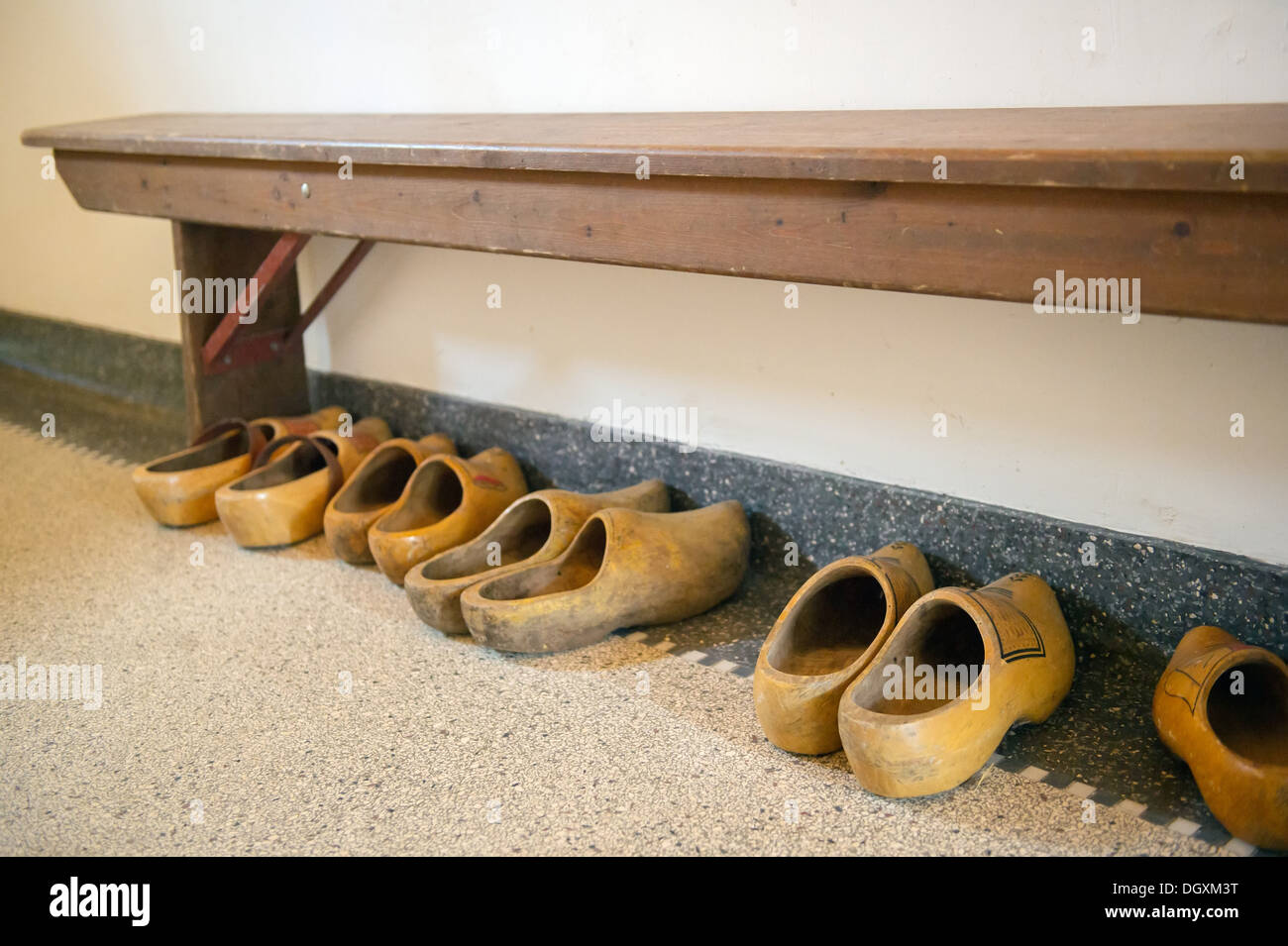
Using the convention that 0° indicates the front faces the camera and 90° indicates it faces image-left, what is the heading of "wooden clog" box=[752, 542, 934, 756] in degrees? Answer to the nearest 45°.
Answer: approximately 225°

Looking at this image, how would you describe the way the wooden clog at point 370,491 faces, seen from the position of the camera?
facing away from the viewer and to the right of the viewer

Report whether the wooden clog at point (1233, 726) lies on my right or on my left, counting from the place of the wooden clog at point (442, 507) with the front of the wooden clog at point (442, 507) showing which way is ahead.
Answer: on my right

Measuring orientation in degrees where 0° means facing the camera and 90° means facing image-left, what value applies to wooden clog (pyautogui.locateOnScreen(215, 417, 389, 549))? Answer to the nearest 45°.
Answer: approximately 225°

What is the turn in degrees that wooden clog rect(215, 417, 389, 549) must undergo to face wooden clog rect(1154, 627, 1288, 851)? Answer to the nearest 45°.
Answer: approximately 90° to its right

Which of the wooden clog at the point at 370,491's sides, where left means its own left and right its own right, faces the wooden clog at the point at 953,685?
right

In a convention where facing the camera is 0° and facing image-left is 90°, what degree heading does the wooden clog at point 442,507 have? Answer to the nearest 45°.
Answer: approximately 225°
